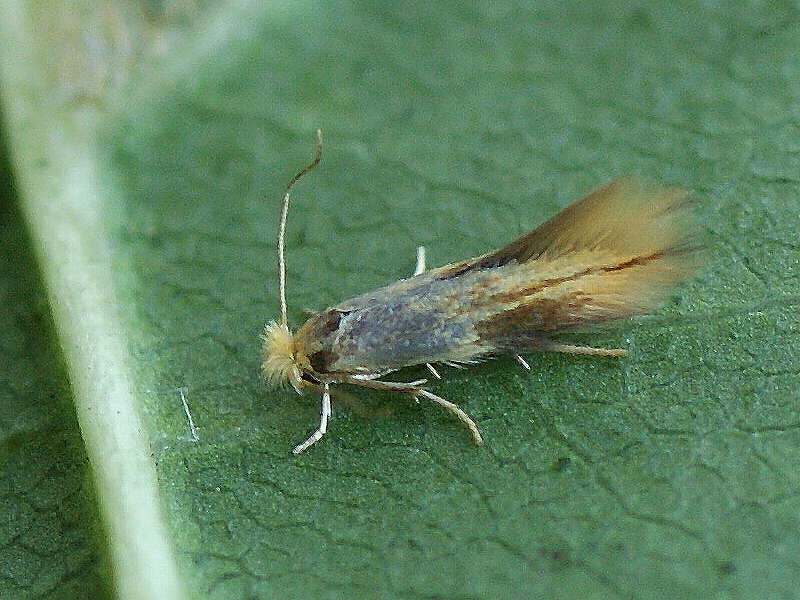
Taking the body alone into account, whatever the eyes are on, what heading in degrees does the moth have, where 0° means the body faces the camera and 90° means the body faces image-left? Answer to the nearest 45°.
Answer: approximately 90°
